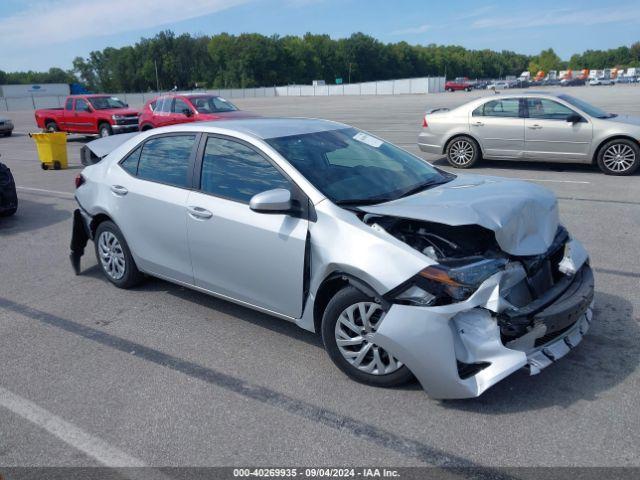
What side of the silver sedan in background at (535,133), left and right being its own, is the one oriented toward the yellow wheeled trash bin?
back

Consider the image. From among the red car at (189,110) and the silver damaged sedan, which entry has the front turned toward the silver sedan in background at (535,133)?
the red car

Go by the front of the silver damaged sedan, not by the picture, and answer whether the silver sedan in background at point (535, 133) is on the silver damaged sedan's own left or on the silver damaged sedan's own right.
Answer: on the silver damaged sedan's own left

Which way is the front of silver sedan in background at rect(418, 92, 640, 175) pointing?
to the viewer's right

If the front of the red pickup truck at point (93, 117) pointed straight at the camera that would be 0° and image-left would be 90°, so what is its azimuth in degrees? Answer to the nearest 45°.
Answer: approximately 315°

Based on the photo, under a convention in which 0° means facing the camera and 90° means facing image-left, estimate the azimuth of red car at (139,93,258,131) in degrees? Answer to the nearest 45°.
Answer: approximately 315°

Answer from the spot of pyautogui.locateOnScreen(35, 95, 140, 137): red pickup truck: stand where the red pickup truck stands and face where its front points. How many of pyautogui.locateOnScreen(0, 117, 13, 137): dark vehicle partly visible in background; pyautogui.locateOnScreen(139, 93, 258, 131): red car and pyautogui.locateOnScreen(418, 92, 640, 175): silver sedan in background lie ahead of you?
2

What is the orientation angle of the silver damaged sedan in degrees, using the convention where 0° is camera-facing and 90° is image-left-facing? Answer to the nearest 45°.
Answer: approximately 315°

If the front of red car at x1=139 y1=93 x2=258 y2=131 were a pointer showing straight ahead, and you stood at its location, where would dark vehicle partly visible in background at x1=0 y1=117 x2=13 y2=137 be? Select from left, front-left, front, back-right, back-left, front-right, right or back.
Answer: back

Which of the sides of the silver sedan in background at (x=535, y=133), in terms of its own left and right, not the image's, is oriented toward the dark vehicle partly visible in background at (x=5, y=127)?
back

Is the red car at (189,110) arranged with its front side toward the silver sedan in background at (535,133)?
yes
